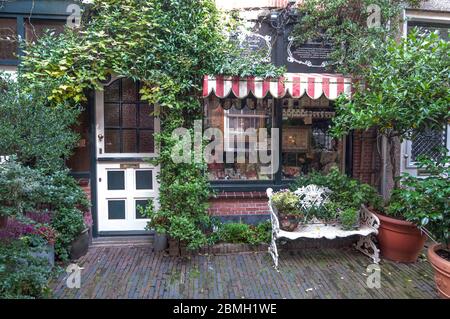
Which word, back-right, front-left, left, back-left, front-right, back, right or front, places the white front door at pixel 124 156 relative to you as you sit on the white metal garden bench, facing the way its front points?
right

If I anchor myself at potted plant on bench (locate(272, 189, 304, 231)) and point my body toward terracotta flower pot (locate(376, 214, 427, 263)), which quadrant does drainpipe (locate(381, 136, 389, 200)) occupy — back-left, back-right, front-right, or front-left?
front-left

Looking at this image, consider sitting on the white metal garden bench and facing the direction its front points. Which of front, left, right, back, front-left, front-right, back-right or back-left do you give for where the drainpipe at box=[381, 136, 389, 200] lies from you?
back-left

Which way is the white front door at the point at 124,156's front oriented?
toward the camera

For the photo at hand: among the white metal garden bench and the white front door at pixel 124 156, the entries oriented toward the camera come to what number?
2

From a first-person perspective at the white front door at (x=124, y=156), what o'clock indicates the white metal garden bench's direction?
The white metal garden bench is roughly at 10 o'clock from the white front door.

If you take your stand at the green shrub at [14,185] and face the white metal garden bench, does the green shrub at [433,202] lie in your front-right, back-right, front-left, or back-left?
front-right

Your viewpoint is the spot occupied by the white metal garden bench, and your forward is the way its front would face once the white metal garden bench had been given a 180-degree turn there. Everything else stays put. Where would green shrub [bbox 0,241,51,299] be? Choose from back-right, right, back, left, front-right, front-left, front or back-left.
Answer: back-left

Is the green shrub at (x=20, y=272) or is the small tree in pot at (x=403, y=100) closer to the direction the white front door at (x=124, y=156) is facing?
the green shrub
